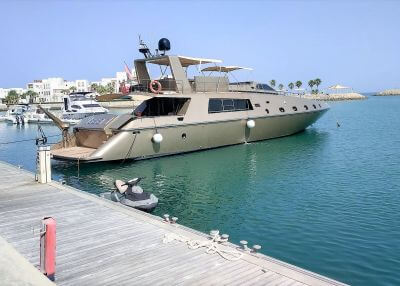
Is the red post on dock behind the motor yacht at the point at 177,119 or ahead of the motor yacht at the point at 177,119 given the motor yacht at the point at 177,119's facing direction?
behind

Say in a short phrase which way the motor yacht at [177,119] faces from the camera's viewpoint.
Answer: facing away from the viewer and to the right of the viewer

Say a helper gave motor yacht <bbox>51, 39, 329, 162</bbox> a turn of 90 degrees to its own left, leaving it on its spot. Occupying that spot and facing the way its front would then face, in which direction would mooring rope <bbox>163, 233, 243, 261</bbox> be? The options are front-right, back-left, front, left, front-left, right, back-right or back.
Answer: back-left
